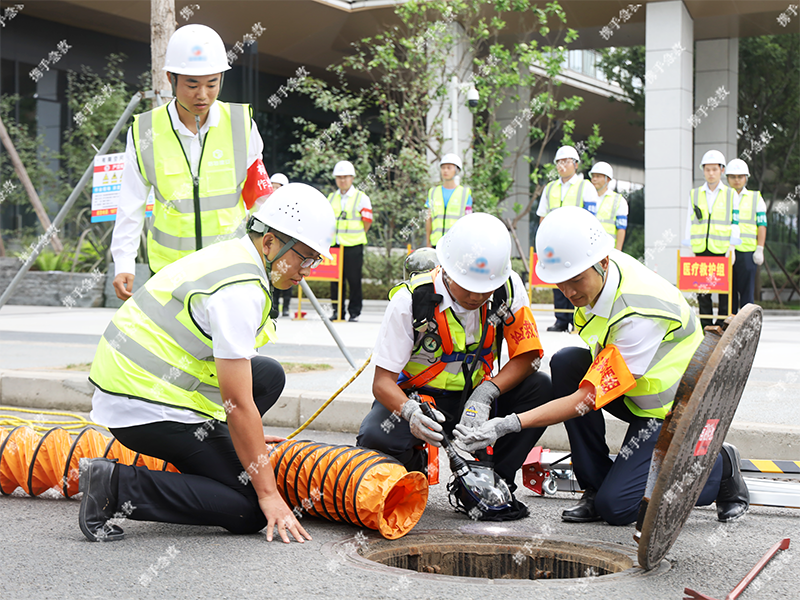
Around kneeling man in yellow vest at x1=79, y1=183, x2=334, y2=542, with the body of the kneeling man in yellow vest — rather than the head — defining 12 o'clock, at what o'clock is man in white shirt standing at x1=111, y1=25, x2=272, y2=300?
The man in white shirt standing is roughly at 9 o'clock from the kneeling man in yellow vest.

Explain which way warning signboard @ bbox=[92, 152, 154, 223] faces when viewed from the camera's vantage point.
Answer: facing the viewer

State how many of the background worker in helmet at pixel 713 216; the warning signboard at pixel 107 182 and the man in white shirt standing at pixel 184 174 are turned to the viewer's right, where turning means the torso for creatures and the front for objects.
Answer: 0

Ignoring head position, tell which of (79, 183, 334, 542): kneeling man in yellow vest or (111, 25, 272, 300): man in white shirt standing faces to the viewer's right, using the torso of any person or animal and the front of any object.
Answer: the kneeling man in yellow vest

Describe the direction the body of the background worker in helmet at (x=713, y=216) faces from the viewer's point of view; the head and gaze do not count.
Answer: toward the camera

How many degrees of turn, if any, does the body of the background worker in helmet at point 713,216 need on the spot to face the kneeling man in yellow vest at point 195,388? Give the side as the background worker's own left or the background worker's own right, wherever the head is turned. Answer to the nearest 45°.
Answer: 0° — they already face them

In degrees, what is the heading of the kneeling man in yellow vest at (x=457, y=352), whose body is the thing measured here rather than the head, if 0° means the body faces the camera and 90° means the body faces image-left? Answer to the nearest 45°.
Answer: approximately 0°

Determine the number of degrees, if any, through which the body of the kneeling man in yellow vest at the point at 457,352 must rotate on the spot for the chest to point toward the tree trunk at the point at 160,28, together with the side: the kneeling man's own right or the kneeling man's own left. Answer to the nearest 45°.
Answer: approximately 135° to the kneeling man's own right

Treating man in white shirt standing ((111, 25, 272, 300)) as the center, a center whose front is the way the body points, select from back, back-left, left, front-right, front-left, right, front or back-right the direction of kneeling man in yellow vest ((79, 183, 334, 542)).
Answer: front

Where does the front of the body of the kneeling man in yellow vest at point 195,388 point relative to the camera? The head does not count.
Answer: to the viewer's right

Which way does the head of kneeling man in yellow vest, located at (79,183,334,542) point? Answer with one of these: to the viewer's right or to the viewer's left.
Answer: to the viewer's right

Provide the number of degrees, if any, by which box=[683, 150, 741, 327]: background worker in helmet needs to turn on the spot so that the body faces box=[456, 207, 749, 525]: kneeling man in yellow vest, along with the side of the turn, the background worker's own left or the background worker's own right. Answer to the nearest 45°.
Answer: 0° — they already face them

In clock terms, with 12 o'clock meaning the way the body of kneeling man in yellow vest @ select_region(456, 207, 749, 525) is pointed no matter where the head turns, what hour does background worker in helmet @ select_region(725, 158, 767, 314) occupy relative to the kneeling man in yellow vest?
The background worker in helmet is roughly at 3 o'clock from the kneeling man in yellow vest.

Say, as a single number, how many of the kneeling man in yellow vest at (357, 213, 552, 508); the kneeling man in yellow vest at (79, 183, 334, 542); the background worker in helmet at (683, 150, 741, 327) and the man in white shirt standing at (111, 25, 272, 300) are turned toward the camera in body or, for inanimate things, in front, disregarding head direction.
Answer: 3

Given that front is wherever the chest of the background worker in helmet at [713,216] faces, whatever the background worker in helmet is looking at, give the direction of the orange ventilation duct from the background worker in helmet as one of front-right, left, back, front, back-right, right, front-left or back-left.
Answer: front

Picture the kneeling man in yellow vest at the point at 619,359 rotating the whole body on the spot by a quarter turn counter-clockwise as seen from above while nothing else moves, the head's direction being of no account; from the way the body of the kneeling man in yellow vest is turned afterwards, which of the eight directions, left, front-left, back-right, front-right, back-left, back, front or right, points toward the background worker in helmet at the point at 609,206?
back-left
